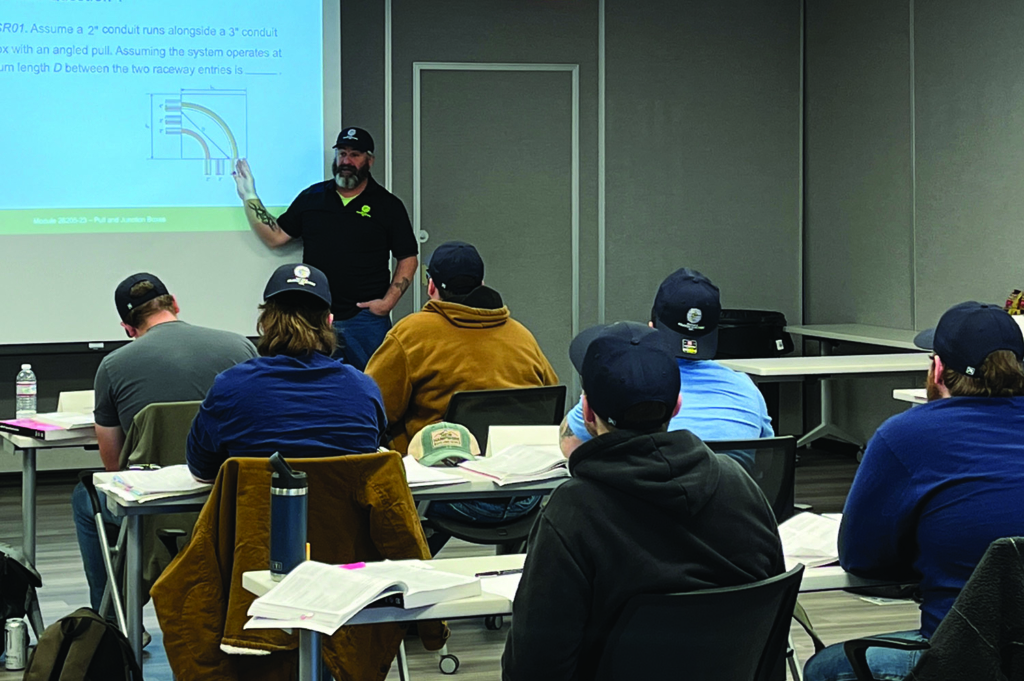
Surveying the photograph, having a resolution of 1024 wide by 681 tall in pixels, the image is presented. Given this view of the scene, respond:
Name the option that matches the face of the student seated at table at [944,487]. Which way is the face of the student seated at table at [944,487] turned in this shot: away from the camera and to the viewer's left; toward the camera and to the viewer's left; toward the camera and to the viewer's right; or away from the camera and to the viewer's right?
away from the camera and to the viewer's left

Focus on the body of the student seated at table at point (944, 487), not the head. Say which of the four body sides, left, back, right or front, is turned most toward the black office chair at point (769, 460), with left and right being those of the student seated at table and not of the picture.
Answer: front

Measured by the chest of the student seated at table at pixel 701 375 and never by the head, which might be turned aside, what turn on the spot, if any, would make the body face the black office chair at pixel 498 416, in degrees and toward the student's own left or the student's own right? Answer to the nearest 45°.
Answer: approximately 45° to the student's own left

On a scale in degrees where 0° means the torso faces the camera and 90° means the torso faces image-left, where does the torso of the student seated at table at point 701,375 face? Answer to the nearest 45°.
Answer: approximately 180°

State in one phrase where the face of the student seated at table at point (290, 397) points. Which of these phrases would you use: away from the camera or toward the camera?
away from the camera

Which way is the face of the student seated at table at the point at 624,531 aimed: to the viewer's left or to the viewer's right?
to the viewer's left

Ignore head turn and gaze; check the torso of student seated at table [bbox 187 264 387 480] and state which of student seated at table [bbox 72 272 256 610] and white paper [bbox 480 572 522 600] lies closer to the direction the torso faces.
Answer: the student seated at table

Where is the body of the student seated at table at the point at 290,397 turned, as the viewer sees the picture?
away from the camera

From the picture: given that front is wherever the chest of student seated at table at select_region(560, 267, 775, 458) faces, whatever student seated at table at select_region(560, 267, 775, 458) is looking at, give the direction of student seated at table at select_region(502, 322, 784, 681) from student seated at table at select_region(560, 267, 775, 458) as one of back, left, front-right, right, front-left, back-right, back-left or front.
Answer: back

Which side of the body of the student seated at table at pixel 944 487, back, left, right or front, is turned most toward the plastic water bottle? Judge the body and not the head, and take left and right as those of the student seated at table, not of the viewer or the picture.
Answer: front

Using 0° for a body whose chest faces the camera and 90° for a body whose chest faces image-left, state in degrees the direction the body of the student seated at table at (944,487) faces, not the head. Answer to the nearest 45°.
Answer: approximately 135°

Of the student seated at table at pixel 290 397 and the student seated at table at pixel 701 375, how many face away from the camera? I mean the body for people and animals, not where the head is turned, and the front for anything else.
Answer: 2
